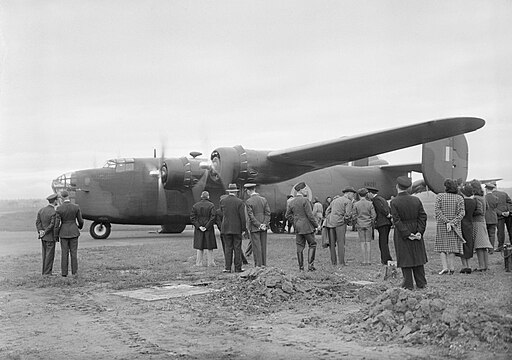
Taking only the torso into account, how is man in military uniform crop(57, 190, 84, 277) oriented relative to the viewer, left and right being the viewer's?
facing away from the viewer

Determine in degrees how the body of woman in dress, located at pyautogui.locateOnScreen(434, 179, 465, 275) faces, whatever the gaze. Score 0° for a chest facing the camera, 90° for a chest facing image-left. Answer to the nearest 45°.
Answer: approximately 180°

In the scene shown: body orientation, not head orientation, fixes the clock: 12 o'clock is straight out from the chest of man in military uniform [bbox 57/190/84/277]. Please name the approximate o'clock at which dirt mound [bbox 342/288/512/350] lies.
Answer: The dirt mound is roughly at 5 o'clock from the man in military uniform.

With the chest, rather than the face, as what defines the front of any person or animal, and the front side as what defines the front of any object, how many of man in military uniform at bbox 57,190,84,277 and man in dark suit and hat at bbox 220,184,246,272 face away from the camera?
2

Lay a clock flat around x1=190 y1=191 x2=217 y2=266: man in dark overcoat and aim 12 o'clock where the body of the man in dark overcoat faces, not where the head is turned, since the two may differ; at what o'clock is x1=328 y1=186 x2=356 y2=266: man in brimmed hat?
The man in brimmed hat is roughly at 3 o'clock from the man in dark overcoat.

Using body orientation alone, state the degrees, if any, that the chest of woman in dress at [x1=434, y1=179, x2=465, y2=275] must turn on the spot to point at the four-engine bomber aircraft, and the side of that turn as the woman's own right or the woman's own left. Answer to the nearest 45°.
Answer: approximately 45° to the woman's own left

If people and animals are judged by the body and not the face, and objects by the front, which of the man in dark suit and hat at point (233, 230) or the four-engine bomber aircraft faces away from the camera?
the man in dark suit and hat

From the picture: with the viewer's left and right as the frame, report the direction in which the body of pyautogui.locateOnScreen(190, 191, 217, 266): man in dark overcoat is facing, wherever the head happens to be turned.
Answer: facing away from the viewer

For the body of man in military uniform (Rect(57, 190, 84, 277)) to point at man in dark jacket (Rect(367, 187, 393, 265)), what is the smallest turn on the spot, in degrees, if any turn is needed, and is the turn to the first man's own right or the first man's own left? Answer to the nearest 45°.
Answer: approximately 90° to the first man's own right

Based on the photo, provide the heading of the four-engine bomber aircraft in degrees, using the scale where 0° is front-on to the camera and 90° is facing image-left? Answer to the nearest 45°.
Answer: approximately 45°

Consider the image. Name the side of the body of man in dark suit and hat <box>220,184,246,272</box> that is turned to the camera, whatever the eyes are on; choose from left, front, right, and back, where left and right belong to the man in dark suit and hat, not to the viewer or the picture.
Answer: back

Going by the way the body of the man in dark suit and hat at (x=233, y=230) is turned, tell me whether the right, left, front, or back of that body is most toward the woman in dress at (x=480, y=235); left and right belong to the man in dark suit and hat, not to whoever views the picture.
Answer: right

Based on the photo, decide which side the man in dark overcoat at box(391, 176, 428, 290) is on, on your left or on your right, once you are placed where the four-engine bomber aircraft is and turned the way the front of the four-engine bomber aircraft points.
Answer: on your left

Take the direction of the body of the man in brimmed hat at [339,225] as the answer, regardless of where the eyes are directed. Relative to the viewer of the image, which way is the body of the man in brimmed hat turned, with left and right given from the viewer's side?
facing away from the viewer and to the right of the viewer

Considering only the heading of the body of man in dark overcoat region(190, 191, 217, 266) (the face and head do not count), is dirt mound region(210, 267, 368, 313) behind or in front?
behind

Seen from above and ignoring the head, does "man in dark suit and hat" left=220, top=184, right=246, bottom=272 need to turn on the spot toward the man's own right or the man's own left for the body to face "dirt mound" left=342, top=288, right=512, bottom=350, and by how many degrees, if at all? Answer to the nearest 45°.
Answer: approximately 180°

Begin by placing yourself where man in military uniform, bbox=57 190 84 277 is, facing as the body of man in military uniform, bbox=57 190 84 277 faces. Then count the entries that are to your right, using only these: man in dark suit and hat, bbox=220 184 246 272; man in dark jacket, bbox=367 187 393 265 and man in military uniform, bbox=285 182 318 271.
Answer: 3

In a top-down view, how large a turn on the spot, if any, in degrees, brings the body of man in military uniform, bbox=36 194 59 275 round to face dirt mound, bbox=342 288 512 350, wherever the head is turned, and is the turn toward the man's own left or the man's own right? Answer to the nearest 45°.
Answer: approximately 90° to the man's own right
